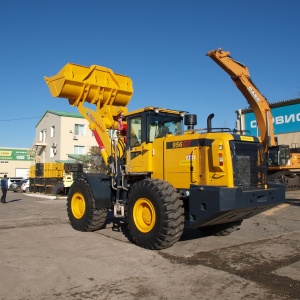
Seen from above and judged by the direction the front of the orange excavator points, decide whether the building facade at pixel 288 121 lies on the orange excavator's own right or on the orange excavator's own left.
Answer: on the orange excavator's own right

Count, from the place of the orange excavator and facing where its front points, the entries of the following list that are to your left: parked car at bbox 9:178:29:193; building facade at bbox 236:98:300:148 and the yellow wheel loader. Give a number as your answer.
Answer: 1

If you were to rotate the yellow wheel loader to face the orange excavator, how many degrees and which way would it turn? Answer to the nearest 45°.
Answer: approximately 90° to its right

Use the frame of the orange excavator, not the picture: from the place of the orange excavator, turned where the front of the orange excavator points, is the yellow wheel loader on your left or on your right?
on your left

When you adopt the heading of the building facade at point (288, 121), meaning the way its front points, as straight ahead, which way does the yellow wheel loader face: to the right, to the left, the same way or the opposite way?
to the right

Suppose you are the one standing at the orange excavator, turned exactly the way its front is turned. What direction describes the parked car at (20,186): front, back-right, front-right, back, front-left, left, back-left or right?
front-right

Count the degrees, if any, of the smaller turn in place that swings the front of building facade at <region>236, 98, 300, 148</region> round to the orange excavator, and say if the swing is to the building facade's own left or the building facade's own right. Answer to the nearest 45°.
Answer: approximately 45° to the building facade's own left

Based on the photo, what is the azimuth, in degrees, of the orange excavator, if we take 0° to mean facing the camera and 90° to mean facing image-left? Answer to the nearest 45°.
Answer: approximately 90°

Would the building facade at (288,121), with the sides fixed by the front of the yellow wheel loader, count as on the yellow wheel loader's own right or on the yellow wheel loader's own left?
on the yellow wheel loader's own right
